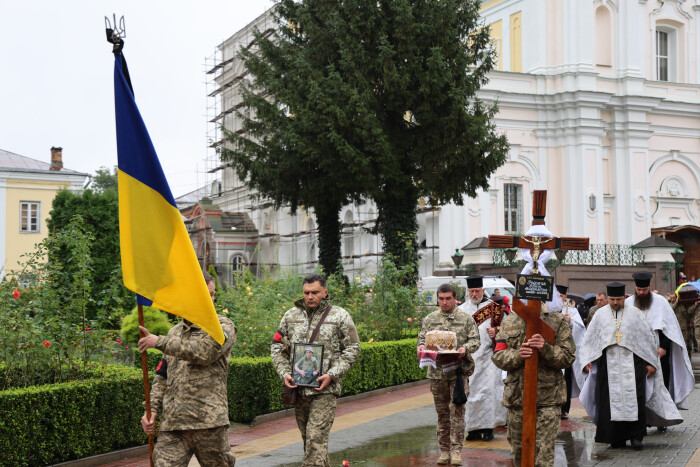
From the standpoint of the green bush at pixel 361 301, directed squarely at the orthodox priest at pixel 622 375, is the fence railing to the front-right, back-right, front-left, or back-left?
back-left

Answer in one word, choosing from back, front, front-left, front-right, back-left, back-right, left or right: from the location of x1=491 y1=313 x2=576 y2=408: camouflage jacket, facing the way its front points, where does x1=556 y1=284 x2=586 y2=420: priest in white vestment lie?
back

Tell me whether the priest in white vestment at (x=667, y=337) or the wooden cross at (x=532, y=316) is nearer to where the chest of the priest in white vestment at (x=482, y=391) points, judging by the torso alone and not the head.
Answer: the wooden cross

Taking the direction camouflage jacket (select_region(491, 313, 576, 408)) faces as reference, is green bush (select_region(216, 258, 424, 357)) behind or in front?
behind

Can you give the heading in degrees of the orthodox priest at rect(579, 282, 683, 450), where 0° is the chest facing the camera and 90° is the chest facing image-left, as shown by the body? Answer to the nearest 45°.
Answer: approximately 0°

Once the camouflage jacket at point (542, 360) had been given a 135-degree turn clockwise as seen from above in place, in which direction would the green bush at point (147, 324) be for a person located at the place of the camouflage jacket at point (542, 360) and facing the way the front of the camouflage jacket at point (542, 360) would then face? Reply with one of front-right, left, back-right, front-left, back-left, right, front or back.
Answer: front

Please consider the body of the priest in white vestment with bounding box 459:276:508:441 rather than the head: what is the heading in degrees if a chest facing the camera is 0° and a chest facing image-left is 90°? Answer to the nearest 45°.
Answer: approximately 0°

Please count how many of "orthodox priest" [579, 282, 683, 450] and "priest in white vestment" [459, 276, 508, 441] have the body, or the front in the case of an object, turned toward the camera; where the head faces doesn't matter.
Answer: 2

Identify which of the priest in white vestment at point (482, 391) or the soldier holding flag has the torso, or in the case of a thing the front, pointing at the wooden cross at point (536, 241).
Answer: the priest in white vestment

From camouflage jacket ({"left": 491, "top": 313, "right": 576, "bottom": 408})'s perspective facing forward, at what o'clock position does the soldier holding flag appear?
The soldier holding flag is roughly at 2 o'clock from the camouflage jacket.

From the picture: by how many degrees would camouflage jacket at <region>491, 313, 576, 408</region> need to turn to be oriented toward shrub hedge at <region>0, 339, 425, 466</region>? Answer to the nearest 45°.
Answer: approximately 90° to its right

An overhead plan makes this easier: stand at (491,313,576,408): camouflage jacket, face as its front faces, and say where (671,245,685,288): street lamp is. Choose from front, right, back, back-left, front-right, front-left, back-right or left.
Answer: back
